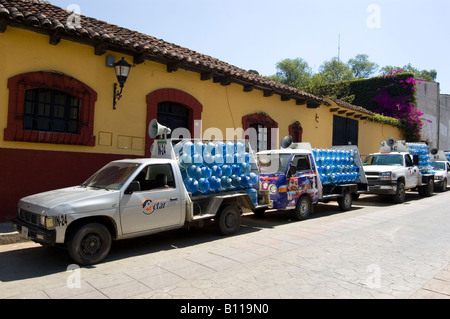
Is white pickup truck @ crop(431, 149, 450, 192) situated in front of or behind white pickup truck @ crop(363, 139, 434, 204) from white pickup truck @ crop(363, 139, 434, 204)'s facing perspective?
behind

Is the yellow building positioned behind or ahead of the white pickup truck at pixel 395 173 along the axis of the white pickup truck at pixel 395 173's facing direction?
ahead

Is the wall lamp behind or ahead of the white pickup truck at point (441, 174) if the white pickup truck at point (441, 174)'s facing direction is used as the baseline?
ahead

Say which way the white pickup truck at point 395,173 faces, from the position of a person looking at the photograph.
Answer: facing the viewer and to the left of the viewer

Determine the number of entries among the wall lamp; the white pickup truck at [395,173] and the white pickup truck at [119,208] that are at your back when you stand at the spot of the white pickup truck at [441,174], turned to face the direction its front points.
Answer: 0

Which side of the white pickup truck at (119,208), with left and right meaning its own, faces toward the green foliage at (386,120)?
back

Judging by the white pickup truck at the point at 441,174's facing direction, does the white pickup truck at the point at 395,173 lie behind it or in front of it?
in front

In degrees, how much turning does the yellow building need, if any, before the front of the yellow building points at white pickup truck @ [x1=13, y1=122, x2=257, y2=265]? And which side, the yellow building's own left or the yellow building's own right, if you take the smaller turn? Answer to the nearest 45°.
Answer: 0° — it already faces it

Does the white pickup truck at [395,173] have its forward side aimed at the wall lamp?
yes

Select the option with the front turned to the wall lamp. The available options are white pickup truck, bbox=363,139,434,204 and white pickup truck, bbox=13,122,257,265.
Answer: white pickup truck, bbox=363,139,434,204

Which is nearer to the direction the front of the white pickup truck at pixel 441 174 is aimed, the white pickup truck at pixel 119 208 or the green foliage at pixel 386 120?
the white pickup truck

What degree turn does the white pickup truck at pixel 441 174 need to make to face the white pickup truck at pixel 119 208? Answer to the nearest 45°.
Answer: approximately 45° to its left

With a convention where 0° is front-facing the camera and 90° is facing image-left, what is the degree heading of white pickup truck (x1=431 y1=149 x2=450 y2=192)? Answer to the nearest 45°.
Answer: approximately 45°

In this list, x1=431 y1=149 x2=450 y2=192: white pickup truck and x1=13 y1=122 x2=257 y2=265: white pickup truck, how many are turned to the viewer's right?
0

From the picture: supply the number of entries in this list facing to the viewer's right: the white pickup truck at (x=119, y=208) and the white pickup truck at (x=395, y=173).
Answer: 0

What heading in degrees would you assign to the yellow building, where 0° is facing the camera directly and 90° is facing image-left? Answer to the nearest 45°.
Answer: approximately 315°
